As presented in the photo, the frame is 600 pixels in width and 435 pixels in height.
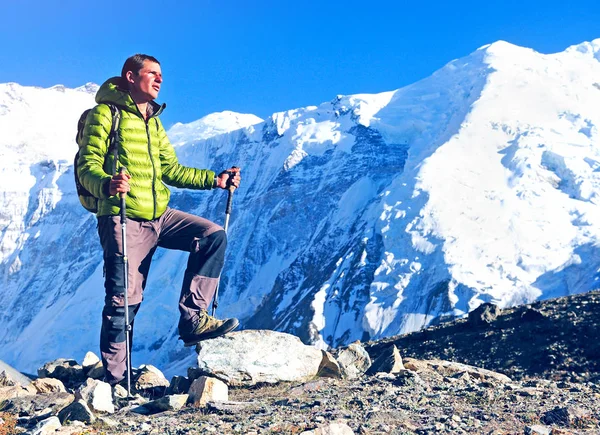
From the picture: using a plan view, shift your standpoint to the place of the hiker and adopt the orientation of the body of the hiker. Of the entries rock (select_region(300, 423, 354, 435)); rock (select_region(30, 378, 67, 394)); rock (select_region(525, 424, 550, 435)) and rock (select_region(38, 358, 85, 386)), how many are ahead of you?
2

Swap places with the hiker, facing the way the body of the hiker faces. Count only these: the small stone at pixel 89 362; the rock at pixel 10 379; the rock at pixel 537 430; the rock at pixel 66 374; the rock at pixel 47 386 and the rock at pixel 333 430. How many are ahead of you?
2

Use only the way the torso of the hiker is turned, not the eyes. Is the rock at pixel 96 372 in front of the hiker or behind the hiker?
behind

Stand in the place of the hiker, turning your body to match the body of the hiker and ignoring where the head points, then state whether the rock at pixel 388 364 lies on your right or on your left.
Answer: on your left

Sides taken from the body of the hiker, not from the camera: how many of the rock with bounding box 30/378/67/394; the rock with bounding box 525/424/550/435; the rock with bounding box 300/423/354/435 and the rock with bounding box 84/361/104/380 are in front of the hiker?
2

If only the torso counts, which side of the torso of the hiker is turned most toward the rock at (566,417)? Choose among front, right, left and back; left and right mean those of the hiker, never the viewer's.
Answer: front

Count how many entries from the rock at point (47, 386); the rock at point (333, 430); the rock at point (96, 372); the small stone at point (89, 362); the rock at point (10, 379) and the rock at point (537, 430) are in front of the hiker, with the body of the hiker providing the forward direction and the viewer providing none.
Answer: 2

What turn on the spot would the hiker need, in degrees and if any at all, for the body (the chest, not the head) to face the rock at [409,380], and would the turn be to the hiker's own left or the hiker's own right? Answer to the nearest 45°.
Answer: approximately 45° to the hiker's own left

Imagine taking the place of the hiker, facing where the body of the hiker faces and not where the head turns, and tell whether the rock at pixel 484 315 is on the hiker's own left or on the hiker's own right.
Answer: on the hiker's own left

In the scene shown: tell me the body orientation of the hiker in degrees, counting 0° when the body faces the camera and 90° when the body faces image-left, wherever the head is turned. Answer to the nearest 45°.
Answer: approximately 315°

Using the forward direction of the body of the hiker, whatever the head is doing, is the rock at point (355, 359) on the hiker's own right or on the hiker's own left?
on the hiker's own left

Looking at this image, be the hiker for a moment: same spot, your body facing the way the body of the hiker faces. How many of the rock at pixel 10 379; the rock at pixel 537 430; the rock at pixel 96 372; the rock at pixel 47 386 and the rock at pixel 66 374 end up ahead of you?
1
